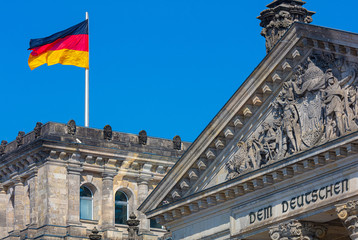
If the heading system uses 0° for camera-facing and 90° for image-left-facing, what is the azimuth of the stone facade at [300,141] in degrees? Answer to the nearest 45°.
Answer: approximately 45°
